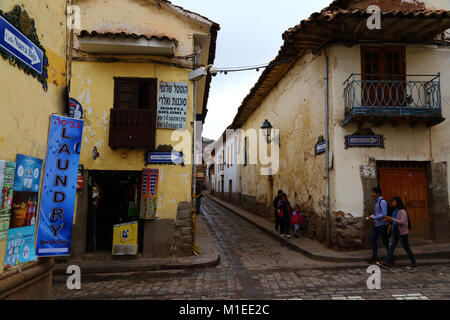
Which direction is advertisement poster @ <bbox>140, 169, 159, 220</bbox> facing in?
toward the camera

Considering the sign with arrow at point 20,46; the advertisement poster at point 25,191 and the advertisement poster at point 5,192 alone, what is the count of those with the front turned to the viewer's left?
0

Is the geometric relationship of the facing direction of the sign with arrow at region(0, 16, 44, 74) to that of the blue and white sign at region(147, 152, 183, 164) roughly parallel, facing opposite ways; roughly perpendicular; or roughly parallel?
roughly perpendicular

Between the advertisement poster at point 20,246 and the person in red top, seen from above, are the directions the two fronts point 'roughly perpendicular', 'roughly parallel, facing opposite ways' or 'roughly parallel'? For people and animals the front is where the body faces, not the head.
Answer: roughly perpendicular

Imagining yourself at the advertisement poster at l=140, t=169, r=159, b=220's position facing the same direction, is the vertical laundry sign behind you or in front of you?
in front

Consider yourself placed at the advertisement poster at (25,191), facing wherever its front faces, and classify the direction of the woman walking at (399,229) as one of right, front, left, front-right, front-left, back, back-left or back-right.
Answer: front-left

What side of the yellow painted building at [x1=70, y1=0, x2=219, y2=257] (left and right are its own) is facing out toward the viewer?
front

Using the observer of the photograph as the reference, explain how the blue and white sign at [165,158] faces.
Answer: facing the viewer
